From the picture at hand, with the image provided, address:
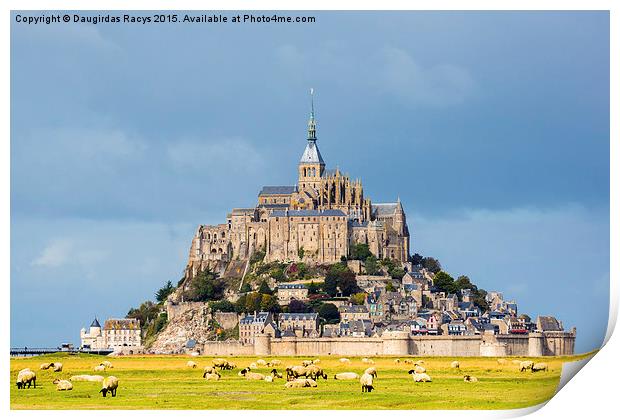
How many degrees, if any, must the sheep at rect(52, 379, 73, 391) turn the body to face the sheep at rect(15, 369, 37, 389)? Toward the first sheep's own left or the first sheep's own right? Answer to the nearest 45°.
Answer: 0° — it already faces it

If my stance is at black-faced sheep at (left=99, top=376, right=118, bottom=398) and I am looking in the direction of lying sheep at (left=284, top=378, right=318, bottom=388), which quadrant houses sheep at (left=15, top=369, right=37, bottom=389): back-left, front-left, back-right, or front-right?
back-left

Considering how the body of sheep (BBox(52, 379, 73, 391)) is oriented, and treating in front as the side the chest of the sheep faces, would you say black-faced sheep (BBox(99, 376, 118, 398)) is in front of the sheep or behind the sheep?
behind

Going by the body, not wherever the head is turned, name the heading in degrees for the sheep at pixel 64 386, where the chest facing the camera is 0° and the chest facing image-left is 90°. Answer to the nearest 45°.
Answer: approximately 90°

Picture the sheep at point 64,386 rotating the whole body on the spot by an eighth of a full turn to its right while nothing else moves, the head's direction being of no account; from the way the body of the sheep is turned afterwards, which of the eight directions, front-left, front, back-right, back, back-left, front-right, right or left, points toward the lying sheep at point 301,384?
back-right

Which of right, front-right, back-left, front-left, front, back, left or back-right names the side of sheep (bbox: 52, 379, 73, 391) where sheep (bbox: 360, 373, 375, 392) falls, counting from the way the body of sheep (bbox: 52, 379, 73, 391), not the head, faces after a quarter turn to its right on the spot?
right
